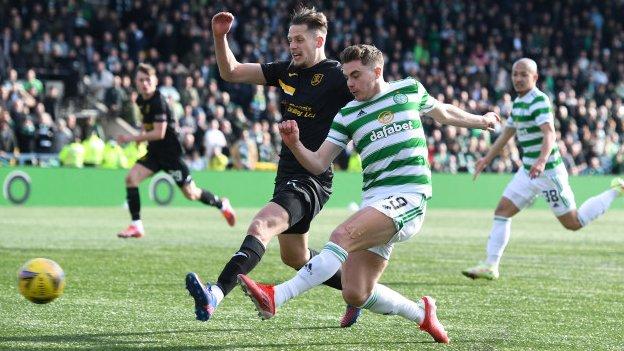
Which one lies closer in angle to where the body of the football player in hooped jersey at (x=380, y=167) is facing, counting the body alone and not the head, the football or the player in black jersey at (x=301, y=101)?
the football

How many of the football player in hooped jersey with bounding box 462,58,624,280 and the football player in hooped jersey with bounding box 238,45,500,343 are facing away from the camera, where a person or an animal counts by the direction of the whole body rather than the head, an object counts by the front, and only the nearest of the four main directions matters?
0

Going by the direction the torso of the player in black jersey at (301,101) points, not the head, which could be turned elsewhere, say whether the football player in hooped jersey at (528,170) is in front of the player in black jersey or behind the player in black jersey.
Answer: behind

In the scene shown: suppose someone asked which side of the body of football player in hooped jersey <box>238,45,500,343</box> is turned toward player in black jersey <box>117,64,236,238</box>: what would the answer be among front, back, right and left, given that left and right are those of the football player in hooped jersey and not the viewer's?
right

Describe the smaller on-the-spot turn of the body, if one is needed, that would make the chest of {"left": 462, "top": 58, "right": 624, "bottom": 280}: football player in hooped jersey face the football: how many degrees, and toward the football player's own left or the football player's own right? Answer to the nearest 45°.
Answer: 0° — they already face it

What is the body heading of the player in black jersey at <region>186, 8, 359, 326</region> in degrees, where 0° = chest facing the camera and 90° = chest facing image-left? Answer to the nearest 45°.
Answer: approximately 45°

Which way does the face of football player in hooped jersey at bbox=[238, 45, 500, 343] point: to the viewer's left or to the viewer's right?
to the viewer's left
